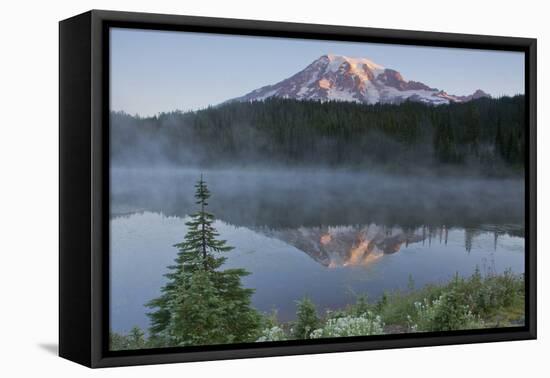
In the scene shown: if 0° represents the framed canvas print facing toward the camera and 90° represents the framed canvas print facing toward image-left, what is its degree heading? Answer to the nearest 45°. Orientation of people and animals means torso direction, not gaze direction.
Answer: approximately 315°
